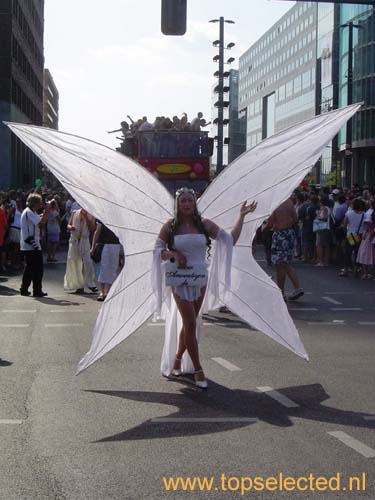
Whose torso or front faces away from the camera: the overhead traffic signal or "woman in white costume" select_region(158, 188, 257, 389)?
the overhead traffic signal

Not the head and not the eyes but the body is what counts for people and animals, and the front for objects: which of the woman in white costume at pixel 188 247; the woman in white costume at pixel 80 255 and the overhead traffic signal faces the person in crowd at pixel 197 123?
the overhead traffic signal

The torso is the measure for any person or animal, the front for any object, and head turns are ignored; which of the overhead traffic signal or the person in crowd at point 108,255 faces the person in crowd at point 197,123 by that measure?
the overhead traffic signal

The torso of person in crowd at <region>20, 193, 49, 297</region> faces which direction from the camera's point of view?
to the viewer's right

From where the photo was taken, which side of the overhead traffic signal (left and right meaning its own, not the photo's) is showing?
back

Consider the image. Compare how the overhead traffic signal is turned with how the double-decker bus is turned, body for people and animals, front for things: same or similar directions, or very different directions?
very different directions

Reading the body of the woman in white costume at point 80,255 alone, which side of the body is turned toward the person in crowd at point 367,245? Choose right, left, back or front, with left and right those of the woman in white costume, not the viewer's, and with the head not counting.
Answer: left
